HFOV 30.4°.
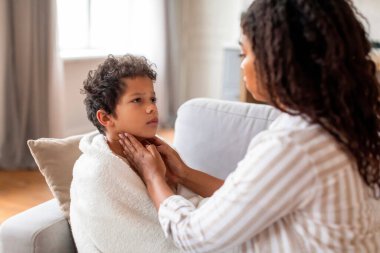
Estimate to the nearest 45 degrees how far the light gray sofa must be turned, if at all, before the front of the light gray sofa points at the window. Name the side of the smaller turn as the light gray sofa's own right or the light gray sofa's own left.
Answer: approximately 135° to the light gray sofa's own right

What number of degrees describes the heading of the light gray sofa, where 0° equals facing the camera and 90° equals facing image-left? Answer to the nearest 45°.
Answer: approximately 45°

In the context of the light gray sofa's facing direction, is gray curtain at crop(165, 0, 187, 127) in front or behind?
behind

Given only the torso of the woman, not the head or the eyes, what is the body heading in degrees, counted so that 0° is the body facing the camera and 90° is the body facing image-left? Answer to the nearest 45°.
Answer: approximately 135°
